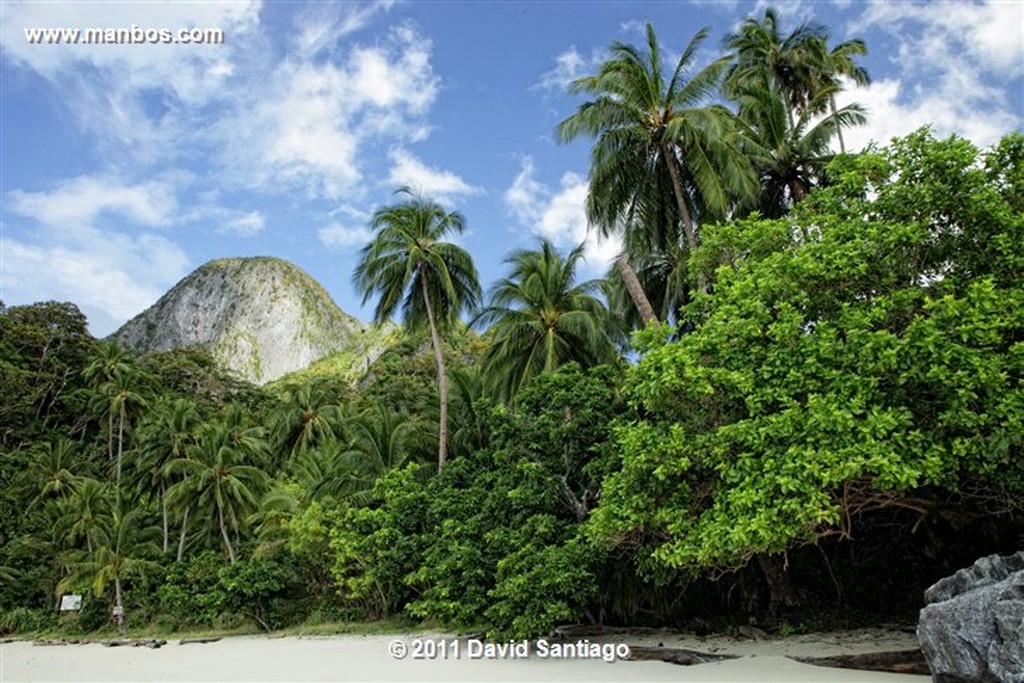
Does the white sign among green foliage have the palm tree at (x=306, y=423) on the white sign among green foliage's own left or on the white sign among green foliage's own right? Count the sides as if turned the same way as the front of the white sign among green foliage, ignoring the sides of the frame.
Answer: on the white sign among green foliage's own left

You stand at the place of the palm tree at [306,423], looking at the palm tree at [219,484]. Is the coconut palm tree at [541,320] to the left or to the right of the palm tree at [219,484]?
left

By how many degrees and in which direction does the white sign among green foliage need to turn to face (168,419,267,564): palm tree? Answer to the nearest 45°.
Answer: approximately 135° to its left

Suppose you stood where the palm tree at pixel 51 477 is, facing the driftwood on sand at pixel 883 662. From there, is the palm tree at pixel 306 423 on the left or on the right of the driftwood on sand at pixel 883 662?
left

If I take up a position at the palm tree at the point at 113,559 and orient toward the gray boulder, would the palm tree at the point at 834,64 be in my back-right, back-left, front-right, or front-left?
front-left

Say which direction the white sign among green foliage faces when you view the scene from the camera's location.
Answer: facing the viewer

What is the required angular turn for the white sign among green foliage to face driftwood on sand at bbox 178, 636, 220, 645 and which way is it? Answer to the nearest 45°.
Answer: approximately 45° to its left
